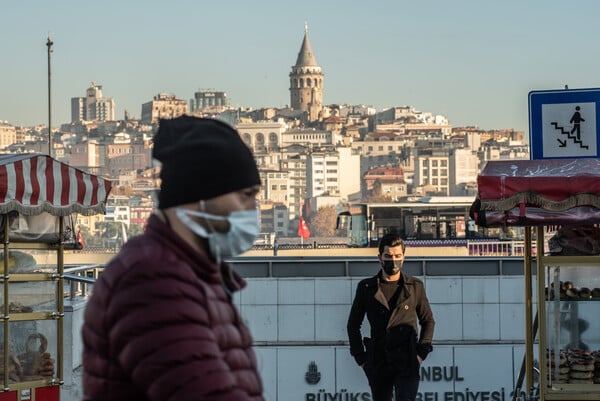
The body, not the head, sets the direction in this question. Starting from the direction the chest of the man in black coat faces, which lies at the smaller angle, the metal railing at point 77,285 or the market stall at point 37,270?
the market stall

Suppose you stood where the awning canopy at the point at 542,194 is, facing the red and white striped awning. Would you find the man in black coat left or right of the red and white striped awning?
right

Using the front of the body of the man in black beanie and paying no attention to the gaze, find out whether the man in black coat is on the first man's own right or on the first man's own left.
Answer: on the first man's own left

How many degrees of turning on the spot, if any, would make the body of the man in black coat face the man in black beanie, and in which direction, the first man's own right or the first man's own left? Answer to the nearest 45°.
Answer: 0° — they already face them

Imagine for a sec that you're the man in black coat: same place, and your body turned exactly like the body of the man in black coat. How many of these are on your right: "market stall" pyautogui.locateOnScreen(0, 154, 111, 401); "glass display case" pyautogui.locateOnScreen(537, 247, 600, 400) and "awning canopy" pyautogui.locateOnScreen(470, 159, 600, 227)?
1

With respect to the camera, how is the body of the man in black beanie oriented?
to the viewer's right

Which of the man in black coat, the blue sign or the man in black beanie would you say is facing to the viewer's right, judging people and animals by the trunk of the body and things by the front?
the man in black beanie

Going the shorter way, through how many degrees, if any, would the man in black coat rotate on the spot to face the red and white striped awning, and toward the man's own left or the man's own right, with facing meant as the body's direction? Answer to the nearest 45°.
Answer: approximately 90° to the man's own right

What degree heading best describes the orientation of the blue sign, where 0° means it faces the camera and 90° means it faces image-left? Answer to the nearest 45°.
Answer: approximately 0°

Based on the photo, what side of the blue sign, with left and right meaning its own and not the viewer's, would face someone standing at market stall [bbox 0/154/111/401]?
right

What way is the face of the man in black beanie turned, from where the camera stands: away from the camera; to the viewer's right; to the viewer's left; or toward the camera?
to the viewer's right

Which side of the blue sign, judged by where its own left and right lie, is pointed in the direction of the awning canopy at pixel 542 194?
front
